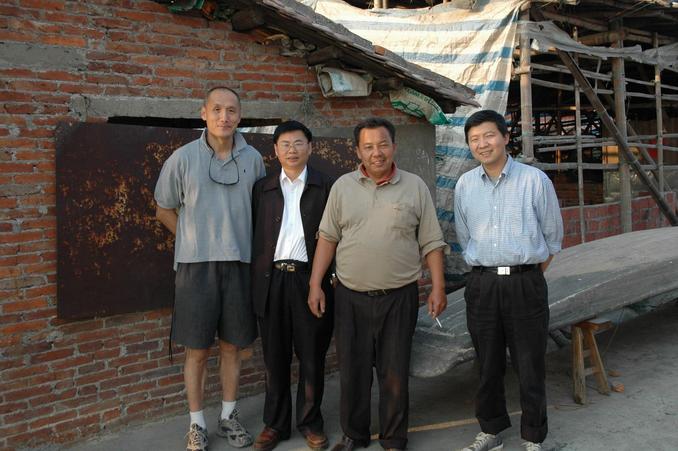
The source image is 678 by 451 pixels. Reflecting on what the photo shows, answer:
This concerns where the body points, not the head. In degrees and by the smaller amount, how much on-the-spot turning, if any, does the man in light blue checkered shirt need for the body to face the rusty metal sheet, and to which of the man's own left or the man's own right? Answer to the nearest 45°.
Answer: approximately 90° to the man's own right

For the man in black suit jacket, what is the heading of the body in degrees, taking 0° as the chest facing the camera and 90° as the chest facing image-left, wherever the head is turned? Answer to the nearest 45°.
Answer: approximately 0°

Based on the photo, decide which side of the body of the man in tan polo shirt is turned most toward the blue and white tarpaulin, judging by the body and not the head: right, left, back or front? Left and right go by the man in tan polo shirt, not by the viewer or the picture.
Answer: back

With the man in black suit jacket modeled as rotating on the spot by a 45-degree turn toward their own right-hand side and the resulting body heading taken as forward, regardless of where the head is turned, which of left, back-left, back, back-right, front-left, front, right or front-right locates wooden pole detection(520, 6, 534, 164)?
back

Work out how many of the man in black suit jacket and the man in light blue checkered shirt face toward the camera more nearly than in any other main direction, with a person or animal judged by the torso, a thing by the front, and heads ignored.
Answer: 2

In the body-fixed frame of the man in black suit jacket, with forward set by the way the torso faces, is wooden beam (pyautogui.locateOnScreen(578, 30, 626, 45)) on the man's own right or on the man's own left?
on the man's own left

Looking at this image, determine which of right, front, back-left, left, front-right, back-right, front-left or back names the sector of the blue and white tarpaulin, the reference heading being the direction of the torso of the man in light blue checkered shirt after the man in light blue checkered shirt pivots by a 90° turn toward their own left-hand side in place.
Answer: left

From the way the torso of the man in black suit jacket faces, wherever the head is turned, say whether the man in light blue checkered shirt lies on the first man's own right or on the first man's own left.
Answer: on the first man's own left
